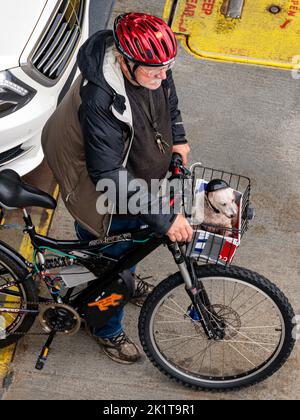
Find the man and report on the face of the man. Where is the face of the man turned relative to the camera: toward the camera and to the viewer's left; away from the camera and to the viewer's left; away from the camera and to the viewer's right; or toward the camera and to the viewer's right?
toward the camera and to the viewer's right

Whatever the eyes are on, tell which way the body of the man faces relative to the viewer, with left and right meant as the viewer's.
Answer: facing the viewer and to the right of the viewer

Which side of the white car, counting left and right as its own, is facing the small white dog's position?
front

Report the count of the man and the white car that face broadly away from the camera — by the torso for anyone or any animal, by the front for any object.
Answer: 0

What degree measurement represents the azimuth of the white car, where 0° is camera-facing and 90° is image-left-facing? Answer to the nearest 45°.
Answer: approximately 315°

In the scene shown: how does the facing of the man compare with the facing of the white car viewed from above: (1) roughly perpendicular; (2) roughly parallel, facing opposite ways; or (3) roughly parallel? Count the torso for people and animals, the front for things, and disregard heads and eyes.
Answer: roughly parallel
